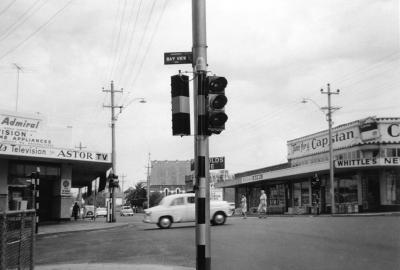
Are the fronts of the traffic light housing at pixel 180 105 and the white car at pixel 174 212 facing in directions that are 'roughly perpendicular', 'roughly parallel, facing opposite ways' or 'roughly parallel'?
roughly perpendicular

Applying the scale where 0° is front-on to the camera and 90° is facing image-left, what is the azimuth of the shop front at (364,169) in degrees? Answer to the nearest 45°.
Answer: approximately 45°

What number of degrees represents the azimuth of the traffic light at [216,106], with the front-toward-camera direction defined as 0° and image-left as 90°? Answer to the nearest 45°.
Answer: approximately 315°

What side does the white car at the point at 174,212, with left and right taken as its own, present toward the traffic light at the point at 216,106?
right

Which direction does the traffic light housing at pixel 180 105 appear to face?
away from the camera

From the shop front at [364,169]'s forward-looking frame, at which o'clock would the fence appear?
The fence is roughly at 11 o'clock from the shop front.

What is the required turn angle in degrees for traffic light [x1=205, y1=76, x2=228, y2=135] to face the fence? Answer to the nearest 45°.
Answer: approximately 135° to its right

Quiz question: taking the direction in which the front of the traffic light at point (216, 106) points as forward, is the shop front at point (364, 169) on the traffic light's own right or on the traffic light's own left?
on the traffic light's own left
